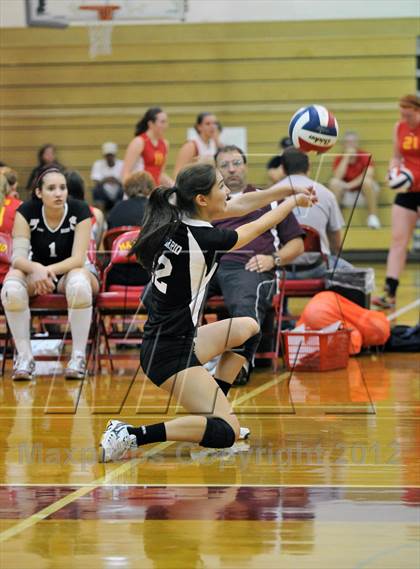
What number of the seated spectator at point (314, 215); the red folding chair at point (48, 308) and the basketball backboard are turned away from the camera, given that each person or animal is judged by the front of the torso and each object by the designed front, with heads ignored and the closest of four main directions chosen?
1

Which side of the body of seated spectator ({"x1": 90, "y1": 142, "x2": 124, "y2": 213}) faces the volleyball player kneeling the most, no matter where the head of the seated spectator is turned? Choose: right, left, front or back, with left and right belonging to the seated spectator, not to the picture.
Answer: front

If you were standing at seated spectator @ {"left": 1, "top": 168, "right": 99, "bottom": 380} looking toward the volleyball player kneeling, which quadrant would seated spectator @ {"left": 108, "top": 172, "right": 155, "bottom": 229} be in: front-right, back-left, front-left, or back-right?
back-left

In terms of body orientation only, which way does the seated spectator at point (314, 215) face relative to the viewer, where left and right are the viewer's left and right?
facing away from the viewer

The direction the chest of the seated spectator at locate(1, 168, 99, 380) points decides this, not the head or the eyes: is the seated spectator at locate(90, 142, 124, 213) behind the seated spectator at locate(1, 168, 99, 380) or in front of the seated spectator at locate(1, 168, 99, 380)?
behind

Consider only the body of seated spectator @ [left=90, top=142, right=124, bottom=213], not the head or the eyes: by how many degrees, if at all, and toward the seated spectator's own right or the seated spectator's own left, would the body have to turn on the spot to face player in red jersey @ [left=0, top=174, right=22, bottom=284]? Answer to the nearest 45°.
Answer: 0° — they already face them

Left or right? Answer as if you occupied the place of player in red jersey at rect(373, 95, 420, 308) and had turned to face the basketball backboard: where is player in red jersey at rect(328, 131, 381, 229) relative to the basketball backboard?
right

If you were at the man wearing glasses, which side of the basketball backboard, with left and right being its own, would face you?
front

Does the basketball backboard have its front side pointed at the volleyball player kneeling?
yes

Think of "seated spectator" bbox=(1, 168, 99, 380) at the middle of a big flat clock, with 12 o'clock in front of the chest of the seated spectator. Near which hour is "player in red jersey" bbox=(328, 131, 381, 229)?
The player in red jersey is roughly at 7 o'clock from the seated spectator.

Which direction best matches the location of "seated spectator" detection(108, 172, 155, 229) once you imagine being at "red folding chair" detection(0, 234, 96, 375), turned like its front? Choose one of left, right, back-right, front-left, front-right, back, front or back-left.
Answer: back-left
